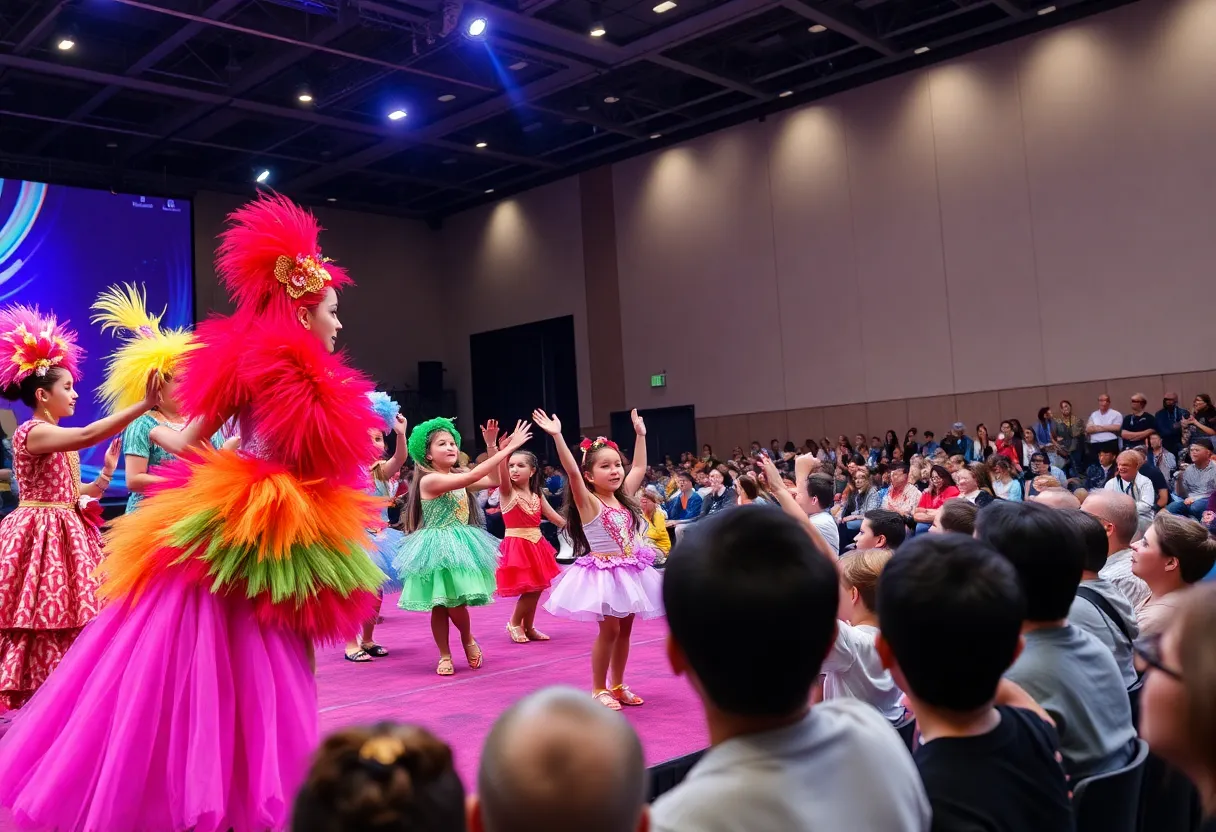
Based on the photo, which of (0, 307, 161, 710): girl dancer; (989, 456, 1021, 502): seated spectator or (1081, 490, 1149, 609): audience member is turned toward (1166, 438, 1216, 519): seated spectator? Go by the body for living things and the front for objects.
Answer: the girl dancer

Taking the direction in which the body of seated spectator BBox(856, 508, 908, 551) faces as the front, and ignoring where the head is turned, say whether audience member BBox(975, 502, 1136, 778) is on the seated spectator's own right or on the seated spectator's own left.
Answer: on the seated spectator's own left

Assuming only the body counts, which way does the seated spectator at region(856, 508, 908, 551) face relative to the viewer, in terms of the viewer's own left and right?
facing to the left of the viewer

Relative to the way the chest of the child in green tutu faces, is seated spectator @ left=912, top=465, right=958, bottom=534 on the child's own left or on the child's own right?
on the child's own left

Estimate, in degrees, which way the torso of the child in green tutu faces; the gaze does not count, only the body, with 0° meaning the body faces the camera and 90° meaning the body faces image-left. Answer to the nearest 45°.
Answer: approximately 315°

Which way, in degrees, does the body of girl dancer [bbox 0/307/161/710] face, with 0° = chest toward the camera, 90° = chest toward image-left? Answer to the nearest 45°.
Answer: approximately 270°

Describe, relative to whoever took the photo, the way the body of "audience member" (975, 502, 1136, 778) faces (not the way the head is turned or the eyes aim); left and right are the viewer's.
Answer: facing away from the viewer and to the left of the viewer

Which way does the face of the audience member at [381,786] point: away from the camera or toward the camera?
away from the camera

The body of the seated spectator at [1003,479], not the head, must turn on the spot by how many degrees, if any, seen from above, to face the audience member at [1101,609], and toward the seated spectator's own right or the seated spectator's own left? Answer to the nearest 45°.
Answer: approximately 45° to the seated spectator's own left

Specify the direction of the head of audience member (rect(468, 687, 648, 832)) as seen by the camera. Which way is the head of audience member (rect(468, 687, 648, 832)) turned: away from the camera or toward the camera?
away from the camera

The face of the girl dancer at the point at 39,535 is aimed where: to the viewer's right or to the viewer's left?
to the viewer's right

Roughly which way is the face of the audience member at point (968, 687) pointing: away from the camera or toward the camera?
away from the camera

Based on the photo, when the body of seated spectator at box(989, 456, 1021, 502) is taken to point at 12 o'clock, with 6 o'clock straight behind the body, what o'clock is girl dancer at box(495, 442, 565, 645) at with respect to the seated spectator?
The girl dancer is roughly at 12 o'clock from the seated spectator.

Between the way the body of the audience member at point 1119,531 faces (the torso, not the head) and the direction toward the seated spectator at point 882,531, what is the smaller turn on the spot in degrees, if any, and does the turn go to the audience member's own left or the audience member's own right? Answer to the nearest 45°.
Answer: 0° — they already face them
